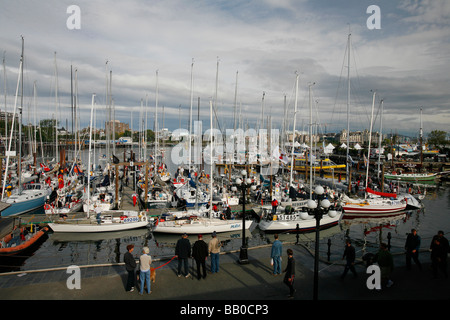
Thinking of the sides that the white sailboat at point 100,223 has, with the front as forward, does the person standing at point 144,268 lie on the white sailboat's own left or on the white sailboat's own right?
on the white sailboat's own left

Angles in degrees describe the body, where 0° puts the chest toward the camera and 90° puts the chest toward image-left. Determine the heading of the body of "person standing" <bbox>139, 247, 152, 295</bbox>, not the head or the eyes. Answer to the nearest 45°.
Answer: approximately 180°

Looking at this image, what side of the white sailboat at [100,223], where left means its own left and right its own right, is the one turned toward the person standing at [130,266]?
left

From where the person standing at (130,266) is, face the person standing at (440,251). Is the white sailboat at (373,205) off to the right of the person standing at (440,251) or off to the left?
left

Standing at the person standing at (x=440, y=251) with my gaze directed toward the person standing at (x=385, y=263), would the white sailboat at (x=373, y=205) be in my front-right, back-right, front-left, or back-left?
back-right

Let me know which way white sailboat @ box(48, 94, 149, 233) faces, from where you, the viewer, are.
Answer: facing to the left of the viewer

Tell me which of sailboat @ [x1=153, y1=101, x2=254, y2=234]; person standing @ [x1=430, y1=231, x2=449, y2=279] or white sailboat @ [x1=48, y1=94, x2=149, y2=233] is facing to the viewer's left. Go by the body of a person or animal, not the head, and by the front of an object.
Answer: the white sailboat

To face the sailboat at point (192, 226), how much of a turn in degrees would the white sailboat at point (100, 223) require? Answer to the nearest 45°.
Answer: approximately 135° to its left
